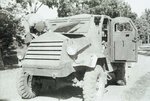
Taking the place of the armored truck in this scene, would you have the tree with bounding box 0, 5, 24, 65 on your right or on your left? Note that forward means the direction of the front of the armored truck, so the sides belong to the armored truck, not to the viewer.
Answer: on your right

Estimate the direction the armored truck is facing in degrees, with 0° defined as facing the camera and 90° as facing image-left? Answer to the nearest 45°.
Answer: approximately 45°
